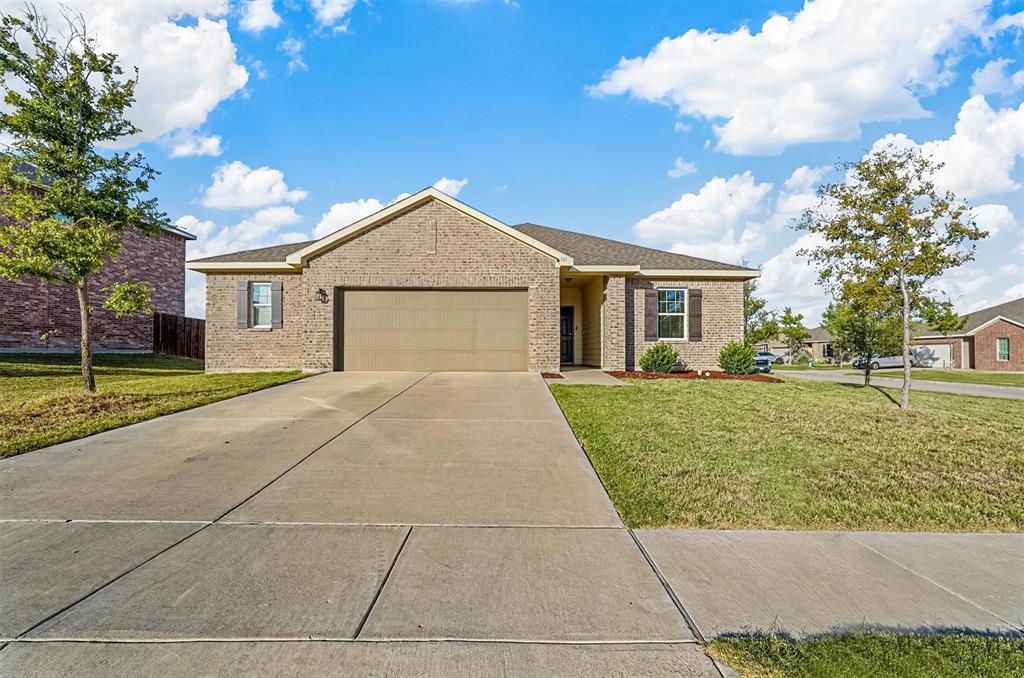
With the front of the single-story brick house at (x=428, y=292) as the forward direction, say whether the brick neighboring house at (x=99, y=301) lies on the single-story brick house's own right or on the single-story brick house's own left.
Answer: on the single-story brick house's own right

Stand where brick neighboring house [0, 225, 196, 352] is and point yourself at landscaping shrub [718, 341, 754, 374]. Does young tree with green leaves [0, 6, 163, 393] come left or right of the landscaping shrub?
right

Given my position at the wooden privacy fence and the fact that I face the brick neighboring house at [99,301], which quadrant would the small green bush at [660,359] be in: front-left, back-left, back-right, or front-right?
back-left

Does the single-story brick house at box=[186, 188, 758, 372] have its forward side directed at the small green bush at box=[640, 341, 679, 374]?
no

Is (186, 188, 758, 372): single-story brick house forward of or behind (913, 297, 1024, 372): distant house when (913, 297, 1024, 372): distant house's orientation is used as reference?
forward

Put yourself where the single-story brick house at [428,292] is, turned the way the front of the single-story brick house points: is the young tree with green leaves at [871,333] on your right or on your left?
on your left

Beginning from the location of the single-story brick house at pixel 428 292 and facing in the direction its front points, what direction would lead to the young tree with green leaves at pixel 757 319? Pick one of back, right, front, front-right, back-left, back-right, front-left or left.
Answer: back-left

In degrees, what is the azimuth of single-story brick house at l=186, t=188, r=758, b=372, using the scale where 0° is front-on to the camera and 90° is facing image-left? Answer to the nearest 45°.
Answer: approximately 0°

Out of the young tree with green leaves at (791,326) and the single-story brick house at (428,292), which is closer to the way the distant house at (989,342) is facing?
the single-story brick house

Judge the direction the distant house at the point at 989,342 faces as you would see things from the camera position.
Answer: facing the viewer and to the left of the viewer

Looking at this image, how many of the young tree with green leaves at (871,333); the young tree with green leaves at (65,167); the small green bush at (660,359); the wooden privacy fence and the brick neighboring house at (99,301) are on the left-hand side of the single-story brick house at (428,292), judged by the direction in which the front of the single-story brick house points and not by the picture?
2

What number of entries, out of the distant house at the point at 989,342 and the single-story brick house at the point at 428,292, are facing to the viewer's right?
0

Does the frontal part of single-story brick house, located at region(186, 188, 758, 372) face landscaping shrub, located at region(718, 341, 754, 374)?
no

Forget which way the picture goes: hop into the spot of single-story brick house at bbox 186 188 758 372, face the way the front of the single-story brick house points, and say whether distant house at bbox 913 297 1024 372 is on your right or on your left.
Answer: on your left
